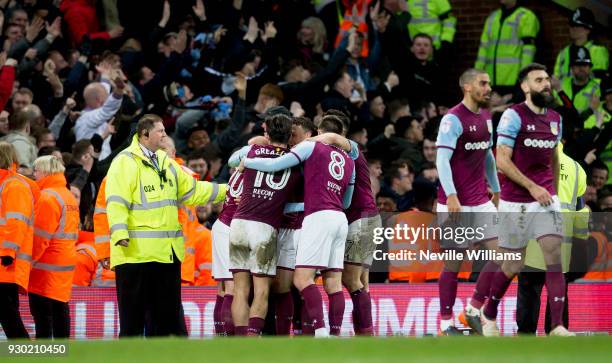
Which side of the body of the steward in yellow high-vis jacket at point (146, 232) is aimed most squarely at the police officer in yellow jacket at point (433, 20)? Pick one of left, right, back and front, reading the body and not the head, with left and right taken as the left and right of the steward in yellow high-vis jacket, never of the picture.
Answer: left

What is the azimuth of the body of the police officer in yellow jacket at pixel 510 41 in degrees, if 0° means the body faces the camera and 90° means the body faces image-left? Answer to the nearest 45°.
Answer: approximately 45°

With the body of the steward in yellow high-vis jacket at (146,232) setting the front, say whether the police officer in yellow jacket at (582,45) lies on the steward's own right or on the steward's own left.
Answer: on the steward's own left

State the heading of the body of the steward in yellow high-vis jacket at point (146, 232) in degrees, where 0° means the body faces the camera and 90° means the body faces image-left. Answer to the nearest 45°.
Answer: approximately 315°

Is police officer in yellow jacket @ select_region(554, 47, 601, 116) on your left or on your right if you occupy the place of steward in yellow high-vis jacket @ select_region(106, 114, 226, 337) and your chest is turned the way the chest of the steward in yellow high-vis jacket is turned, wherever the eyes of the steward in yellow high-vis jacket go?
on your left

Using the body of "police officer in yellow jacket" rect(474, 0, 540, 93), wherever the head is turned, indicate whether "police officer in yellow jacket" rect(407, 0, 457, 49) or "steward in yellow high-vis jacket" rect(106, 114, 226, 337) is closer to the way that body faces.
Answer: the steward in yellow high-vis jacket
